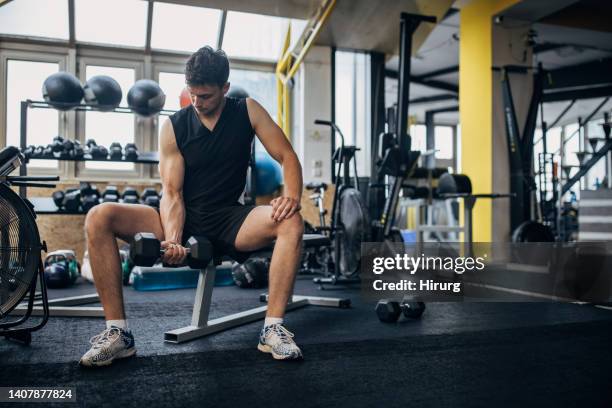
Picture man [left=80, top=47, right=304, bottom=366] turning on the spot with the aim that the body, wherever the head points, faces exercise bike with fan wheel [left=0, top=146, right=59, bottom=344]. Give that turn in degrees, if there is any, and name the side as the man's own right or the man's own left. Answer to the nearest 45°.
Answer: approximately 90° to the man's own right

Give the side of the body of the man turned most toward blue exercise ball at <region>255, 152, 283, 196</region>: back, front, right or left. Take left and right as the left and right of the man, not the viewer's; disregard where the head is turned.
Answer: back

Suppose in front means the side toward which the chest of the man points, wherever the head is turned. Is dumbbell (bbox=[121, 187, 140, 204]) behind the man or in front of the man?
behind

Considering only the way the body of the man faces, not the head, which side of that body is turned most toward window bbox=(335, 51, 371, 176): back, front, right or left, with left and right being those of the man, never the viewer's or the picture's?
back

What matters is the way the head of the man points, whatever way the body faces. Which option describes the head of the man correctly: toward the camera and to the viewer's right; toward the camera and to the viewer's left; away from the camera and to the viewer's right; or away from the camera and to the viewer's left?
toward the camera and to the viewer's left

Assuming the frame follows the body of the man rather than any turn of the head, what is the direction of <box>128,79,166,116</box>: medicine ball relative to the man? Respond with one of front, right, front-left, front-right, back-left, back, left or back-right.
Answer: back

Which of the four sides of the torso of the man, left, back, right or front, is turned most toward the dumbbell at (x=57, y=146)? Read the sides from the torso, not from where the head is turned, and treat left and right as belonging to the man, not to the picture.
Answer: back

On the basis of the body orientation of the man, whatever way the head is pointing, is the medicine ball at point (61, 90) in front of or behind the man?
behind

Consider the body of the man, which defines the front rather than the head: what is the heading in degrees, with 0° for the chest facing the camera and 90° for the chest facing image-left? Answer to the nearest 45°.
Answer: approximately 0°

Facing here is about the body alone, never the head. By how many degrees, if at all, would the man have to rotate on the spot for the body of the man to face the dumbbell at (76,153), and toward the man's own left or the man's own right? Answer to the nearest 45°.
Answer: approximately 180°

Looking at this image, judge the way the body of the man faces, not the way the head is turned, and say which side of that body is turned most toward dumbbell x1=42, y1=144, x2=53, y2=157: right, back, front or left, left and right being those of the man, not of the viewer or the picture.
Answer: back

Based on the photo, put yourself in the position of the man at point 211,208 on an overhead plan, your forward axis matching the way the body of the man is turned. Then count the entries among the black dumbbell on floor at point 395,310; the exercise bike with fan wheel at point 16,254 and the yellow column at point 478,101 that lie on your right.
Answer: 1
